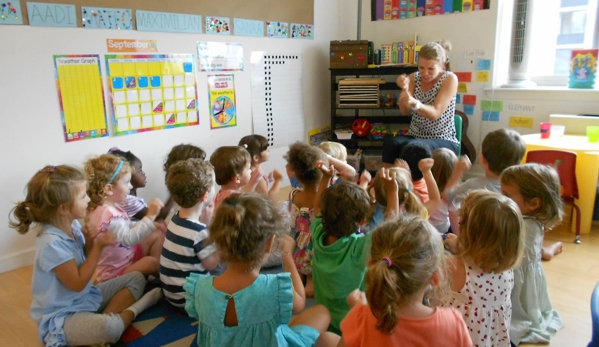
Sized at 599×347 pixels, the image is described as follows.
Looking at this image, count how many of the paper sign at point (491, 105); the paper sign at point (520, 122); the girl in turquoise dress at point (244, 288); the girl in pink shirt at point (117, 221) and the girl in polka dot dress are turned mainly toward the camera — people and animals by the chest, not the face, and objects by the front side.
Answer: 2

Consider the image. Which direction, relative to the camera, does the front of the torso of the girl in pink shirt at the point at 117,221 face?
to the viewer's right

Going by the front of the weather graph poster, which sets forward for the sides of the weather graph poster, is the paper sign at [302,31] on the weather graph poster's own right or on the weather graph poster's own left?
on the weather graph poster's own left

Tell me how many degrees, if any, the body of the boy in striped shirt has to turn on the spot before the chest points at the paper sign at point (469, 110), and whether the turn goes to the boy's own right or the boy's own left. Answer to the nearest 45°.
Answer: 0° — they already face it

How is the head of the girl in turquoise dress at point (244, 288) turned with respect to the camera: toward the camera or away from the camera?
away from the camera

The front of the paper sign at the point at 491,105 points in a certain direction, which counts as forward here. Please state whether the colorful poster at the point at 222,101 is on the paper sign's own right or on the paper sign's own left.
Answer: on the paper sign's own right

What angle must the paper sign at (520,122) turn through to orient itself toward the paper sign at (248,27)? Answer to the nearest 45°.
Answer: approximately 45° to its right

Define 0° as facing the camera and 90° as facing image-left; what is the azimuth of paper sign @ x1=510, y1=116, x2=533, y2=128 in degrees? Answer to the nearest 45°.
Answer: approximately 0°

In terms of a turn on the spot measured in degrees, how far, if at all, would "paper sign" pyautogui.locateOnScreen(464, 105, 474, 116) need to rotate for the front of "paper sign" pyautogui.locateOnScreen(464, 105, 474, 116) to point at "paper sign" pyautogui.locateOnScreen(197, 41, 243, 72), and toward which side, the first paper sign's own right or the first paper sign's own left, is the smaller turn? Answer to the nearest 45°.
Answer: approximately 45° to the first paper sign's own right

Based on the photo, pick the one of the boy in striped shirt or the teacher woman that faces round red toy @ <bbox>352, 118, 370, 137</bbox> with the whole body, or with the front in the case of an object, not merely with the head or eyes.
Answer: the boy in striped shirt

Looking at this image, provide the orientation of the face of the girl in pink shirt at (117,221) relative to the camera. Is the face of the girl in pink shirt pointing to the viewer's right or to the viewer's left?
to the viewer's right

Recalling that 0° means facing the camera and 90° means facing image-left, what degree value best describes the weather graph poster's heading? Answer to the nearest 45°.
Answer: approximately 315°

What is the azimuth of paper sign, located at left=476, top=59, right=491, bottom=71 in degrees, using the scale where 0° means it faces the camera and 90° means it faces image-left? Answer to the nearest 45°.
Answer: approximately 0°

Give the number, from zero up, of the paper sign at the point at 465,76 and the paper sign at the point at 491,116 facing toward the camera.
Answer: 2

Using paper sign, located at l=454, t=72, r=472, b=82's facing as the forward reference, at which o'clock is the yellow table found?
The yellow table is roughly at 11 o'clock from the paper sign.
